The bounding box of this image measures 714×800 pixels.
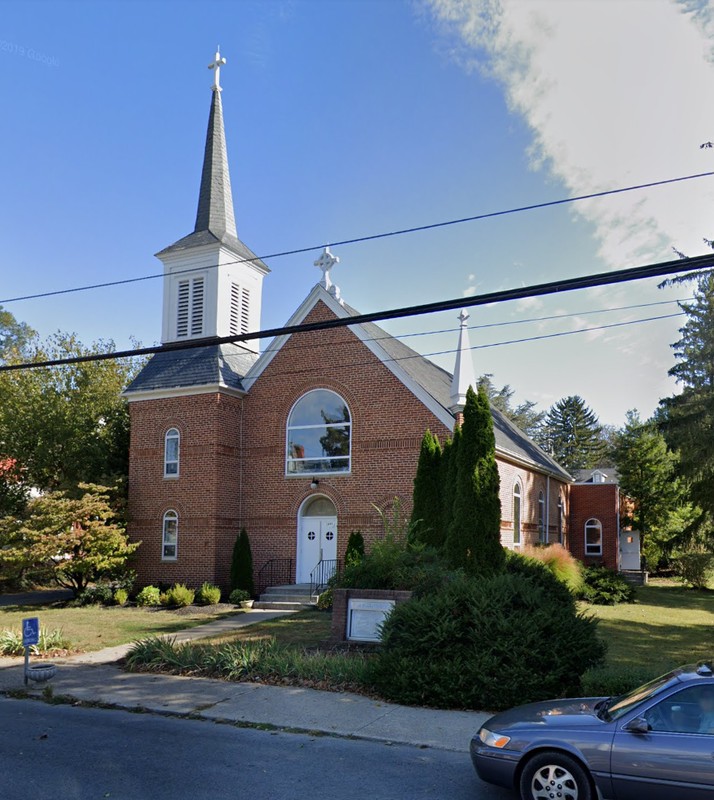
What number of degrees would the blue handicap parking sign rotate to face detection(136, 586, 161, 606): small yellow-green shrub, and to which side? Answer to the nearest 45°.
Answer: approximately 180°

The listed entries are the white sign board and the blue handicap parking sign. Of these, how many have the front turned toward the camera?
2

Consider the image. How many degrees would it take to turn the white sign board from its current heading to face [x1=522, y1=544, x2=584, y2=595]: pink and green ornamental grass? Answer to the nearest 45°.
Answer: approximately 135° to its left

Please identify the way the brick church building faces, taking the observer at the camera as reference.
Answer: facing the viewer and to the left of the viewer

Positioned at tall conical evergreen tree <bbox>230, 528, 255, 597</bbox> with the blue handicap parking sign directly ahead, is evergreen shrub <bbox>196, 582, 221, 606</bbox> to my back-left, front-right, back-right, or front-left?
front-right

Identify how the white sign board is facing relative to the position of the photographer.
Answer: facing the viewer

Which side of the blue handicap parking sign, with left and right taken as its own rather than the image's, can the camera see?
front
